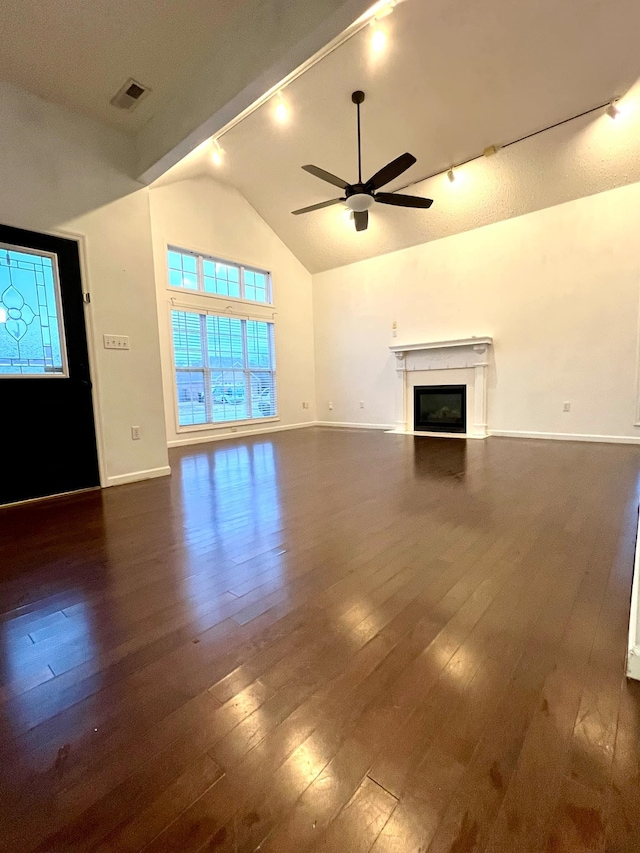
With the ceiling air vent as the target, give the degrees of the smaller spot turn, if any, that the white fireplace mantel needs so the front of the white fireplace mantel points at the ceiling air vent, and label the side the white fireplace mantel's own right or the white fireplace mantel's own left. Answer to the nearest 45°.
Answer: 0° — it already faces it

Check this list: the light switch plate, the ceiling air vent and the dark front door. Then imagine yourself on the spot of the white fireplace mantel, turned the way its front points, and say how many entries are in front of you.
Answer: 3

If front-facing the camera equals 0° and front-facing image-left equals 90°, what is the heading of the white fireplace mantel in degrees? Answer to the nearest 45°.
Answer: approximately 45°
